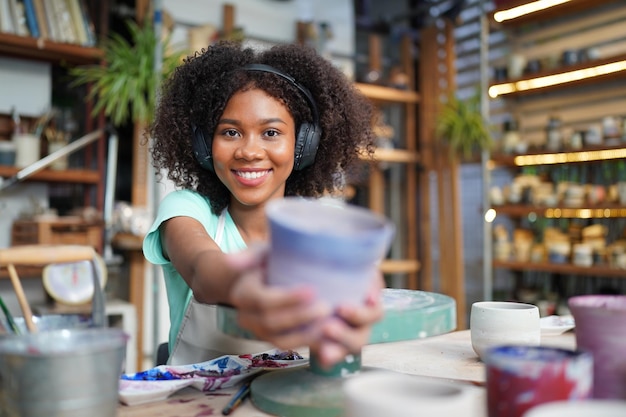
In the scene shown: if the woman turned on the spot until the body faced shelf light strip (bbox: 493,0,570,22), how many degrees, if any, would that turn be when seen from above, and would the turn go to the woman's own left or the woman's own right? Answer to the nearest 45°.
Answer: approximately 135° to the woman's own left

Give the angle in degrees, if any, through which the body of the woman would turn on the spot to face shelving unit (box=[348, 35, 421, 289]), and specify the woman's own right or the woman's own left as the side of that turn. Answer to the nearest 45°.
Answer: approximately 180°

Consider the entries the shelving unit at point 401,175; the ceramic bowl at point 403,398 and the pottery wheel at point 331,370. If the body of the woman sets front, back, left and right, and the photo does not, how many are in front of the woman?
2

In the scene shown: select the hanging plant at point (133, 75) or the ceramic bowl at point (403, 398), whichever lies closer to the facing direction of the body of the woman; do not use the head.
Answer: the ceramic bowl

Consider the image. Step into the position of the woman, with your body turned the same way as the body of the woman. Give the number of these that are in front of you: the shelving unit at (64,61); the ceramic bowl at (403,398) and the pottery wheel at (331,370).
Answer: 2

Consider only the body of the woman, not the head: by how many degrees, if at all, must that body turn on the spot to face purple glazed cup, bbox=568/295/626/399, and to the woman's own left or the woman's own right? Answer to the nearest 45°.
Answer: approximately 45° to the woman's own left

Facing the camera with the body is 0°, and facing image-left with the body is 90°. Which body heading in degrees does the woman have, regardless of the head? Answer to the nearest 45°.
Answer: approximately 0°

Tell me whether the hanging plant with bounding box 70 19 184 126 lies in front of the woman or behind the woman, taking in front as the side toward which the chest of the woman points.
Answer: behind
